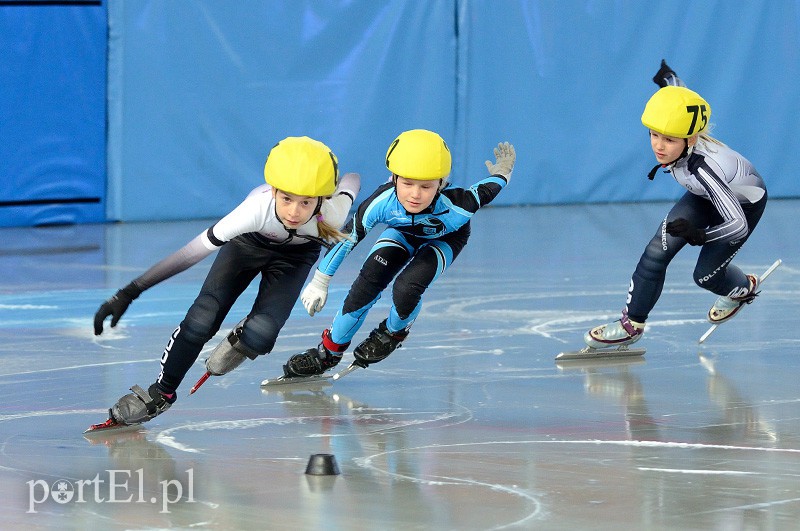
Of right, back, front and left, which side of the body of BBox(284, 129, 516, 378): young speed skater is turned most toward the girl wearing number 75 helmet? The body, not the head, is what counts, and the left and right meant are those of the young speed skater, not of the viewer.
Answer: back

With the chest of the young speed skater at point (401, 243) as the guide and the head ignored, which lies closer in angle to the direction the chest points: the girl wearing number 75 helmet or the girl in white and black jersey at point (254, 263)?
the girl in white and black jersey

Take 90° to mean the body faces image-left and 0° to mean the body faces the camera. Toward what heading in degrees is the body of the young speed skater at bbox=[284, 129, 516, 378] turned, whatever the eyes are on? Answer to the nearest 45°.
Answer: approximately 45°

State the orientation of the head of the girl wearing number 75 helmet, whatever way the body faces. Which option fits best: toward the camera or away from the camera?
toward the camera

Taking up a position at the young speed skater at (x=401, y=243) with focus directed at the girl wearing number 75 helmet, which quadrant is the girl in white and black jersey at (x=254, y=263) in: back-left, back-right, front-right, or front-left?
back-right

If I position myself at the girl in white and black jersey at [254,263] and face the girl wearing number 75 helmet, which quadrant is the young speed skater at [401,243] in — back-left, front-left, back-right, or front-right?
front-left

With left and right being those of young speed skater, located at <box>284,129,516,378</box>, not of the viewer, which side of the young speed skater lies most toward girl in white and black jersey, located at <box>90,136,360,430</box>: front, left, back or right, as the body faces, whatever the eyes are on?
front
